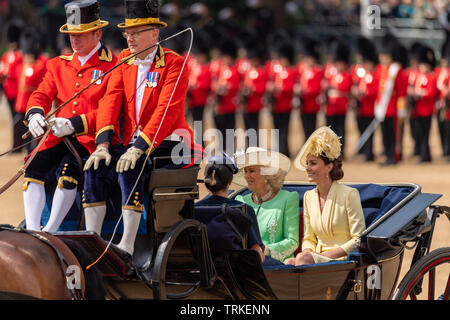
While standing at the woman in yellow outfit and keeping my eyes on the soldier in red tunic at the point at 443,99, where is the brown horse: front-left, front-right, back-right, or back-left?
back-left

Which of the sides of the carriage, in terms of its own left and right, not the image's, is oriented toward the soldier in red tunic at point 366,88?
right

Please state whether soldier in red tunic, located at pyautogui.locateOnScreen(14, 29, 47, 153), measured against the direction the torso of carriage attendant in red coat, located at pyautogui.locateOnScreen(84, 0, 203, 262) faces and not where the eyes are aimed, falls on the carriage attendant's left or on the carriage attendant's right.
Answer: on the carriage attendant's right

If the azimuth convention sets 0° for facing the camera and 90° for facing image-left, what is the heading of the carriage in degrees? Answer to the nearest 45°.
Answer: approximately 90°

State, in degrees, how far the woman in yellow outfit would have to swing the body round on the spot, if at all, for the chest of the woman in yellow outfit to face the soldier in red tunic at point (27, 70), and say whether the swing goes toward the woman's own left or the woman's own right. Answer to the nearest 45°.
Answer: approximately 90° to the woman's own right

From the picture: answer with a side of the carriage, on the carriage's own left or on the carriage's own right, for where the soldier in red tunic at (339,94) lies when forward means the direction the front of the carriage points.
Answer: on the carriage's own right

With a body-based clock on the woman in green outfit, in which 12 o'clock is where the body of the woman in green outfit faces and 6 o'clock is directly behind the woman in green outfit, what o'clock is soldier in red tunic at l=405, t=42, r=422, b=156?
The soldier in red tunic is roughly at 5 o'clock from the woman in green outfit.

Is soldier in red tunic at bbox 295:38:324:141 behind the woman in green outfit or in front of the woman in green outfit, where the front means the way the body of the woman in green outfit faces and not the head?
behind
